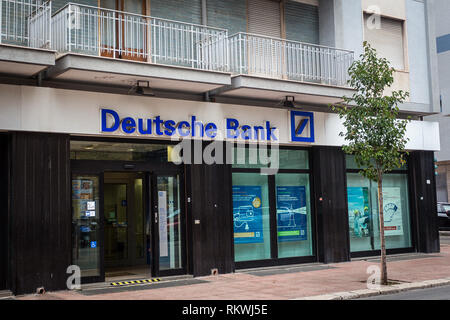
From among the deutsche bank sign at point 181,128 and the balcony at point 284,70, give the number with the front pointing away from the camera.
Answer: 0

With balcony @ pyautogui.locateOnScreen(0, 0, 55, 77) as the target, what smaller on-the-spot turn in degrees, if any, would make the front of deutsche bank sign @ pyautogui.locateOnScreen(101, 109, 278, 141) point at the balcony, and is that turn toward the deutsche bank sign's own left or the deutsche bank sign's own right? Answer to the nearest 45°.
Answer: approximately 90° to the deutsche bank sign's own right

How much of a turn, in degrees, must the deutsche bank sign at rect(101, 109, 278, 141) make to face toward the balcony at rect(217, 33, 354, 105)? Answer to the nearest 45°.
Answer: approximately 90° to its left

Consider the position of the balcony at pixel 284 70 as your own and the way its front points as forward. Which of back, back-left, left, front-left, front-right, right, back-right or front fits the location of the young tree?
front

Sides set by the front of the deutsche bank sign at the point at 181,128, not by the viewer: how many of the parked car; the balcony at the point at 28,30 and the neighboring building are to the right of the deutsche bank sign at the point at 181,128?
1

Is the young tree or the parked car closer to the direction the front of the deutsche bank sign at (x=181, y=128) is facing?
the young tree

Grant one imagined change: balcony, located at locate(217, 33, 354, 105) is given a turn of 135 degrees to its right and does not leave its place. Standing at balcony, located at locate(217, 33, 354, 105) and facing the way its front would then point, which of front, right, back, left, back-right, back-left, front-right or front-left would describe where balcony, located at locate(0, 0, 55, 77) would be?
front-left

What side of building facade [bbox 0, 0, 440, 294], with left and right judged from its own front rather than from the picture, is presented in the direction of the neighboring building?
left

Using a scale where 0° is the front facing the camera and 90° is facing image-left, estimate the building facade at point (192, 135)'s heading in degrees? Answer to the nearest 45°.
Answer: approximately 315°

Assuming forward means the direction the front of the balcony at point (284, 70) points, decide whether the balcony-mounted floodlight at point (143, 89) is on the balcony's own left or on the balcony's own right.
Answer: on the balcony's own right

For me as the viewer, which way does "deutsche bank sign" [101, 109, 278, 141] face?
facing the viewer and to the right of the viewer

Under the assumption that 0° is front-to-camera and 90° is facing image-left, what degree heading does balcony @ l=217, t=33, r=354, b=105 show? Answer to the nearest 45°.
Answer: approximately 315°

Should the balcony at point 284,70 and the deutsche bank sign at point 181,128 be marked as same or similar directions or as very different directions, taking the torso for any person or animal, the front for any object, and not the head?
same or similar directions
